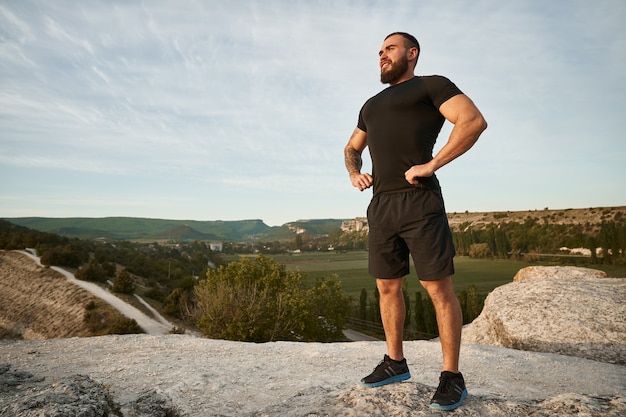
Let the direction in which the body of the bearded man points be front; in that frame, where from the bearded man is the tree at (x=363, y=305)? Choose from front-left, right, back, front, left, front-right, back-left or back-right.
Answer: back-right

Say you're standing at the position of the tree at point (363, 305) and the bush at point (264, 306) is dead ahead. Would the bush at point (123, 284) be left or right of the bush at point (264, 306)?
right

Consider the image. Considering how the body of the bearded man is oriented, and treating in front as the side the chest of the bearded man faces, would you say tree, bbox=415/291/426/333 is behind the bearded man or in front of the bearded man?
behind

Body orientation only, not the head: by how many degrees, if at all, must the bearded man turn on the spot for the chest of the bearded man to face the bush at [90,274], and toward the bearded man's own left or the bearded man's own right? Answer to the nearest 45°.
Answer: approximately 90° to the bearded man's own right

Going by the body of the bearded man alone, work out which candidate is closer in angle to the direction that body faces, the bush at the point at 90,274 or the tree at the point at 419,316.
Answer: the bush

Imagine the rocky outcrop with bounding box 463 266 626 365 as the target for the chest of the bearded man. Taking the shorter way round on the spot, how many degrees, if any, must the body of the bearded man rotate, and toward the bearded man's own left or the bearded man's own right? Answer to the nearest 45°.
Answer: approximately 180°

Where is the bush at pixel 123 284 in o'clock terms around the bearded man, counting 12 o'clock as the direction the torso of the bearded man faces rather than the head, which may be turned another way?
The bush is roughly at 3 o'clock from the bearded man.

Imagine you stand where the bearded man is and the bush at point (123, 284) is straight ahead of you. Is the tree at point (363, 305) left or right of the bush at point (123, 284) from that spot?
right

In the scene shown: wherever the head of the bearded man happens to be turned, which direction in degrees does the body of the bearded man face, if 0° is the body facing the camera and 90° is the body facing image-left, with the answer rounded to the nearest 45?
approximately 45°
